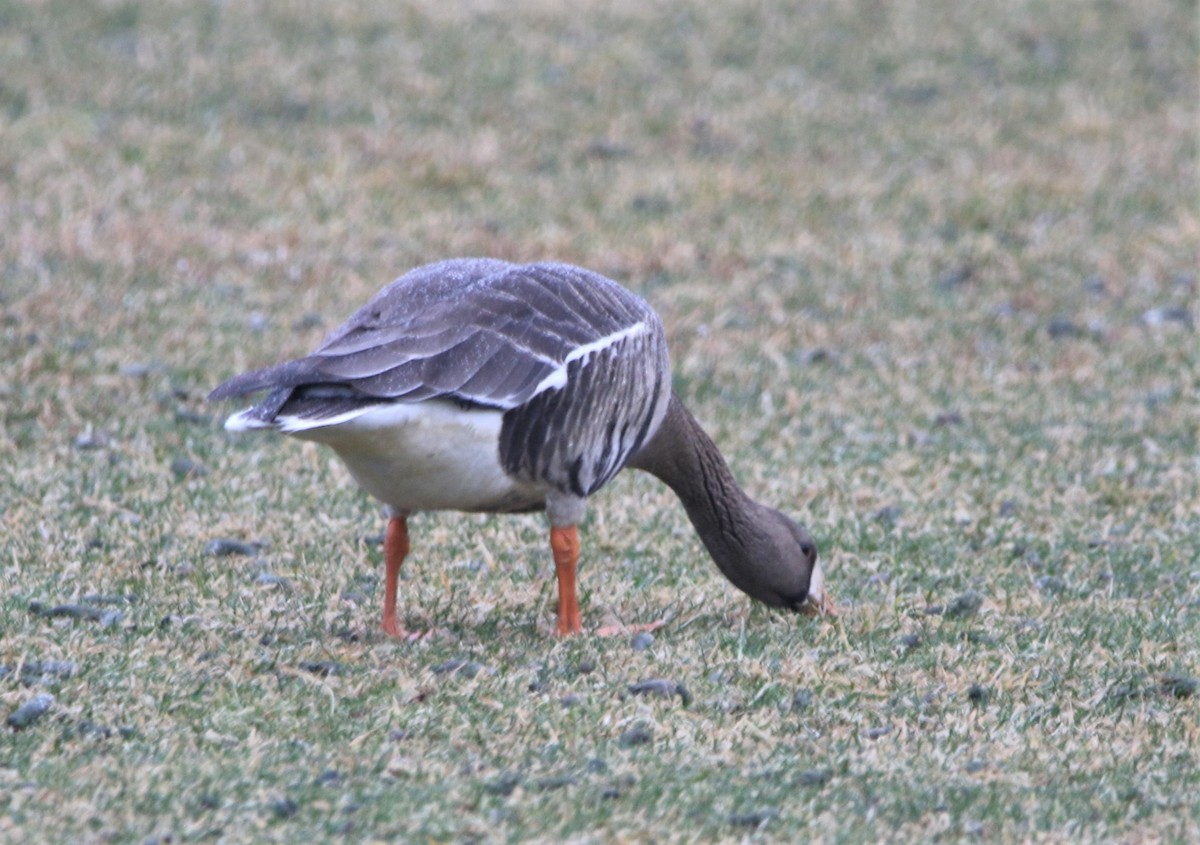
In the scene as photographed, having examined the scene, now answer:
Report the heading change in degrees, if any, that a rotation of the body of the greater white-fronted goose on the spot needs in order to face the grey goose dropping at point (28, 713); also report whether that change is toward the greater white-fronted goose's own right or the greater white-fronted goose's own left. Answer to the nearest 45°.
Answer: approximately 135° to the greater white-fronted goose's own right

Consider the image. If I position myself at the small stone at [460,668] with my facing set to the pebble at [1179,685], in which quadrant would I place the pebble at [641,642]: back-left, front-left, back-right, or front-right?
front-left

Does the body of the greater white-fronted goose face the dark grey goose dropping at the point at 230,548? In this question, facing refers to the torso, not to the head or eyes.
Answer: no

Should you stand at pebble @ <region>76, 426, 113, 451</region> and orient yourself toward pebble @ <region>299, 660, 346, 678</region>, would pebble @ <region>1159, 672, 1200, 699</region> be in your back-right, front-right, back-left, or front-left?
front-left

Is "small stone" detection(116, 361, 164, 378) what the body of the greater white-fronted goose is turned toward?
no

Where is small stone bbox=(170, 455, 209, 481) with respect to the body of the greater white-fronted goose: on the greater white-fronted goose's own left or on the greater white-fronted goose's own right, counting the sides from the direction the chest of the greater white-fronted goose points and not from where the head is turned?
on the greater white-fronted goose's own left

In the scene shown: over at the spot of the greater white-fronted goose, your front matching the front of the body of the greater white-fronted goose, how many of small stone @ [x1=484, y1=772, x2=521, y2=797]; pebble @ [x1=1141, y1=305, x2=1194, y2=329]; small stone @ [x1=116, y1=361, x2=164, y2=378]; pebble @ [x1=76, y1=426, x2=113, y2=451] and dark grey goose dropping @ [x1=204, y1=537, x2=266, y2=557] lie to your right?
1

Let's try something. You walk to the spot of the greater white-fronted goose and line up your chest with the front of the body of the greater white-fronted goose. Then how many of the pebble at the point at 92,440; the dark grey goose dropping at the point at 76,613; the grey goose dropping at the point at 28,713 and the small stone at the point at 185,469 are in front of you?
0

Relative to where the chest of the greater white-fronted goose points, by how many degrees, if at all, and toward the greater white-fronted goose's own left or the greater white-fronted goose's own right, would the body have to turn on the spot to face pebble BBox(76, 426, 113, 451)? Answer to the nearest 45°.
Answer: approximately 135° to the greater white-fronted goose's own left

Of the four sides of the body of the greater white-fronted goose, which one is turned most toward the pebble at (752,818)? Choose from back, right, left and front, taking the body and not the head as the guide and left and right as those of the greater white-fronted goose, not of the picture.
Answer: right

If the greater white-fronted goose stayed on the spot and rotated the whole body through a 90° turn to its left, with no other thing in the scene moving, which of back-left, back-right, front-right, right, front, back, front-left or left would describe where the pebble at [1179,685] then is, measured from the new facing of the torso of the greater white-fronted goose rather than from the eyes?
right

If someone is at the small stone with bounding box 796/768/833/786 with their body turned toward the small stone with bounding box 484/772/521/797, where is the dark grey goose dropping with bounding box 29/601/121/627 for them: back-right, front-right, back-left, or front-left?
front-right

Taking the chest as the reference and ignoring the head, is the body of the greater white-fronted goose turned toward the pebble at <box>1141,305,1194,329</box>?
no

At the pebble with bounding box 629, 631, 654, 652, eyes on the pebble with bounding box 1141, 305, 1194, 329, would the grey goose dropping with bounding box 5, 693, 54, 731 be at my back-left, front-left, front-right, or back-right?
back-left

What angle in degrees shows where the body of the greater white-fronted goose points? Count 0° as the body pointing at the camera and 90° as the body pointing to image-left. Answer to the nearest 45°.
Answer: approximately 270°

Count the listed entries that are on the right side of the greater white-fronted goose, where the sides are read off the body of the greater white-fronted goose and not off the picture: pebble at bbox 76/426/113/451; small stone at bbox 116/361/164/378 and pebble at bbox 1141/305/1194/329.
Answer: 0

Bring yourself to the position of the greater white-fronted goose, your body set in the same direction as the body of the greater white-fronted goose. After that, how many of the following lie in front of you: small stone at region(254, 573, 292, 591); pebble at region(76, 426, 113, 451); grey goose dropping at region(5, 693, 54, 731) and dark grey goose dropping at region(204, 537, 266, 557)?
0

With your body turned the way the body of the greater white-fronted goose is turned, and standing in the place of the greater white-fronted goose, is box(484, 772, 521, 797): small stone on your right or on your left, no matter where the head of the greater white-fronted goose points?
on your right
